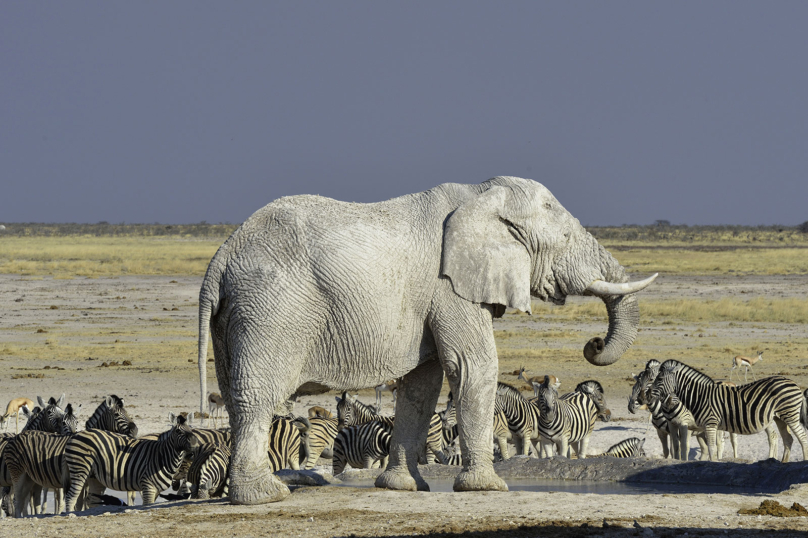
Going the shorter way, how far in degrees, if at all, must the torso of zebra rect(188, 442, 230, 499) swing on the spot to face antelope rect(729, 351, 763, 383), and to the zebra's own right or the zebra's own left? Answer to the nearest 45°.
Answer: approximately 180°

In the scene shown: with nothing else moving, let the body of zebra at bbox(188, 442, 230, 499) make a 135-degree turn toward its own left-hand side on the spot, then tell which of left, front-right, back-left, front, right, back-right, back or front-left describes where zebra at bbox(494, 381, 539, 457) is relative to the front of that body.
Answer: front-left

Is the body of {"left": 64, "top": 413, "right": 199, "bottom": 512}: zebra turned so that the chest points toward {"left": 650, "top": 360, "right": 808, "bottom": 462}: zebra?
yes

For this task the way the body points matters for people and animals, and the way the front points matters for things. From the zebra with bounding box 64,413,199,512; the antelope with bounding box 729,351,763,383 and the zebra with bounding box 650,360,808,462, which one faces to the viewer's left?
the zebra with bounding box 650,360,808,462

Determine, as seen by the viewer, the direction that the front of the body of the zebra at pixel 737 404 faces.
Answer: to the viewer's left

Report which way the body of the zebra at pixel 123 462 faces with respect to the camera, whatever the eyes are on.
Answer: to the viewer's right

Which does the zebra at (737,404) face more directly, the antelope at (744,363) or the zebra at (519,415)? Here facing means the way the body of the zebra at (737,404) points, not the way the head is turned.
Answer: the zebra
